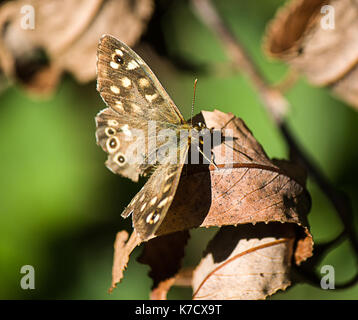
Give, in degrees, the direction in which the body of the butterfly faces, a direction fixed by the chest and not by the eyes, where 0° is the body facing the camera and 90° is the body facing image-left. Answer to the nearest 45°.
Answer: approximately 270°
